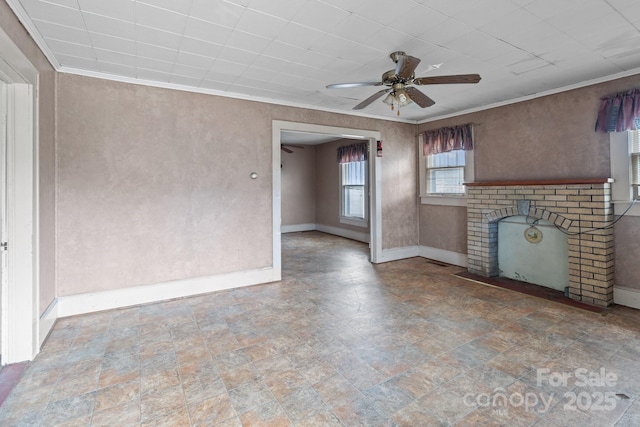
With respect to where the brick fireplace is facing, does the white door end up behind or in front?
in front

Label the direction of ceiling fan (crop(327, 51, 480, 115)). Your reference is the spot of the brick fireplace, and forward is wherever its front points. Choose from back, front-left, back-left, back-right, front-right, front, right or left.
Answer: front

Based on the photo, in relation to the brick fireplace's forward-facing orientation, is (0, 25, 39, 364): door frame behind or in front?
in front

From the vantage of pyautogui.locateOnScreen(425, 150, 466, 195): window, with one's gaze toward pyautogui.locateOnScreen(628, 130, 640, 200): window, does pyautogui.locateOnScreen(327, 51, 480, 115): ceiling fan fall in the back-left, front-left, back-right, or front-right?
front-right

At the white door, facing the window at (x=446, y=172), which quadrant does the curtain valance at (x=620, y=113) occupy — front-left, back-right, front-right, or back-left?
front-right

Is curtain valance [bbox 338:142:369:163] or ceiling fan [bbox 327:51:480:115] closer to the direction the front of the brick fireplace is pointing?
the ceiling fan

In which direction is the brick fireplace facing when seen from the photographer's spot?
facing the viewer and to the left of the viewer
